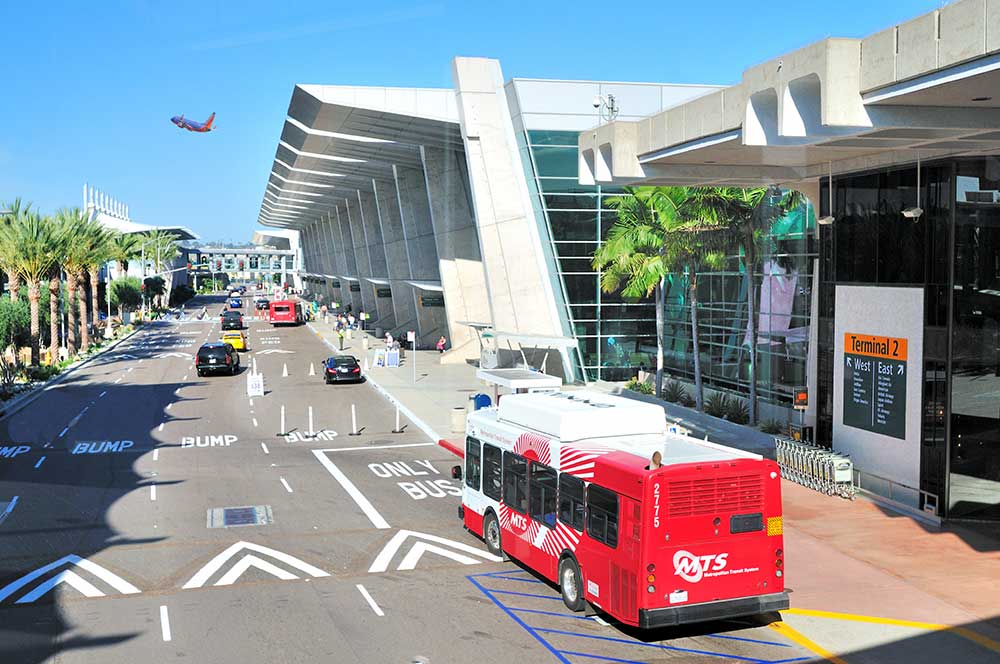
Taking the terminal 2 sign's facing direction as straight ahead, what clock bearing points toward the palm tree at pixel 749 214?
The palm tree is roughly at 4 o'clock from the terminal 2 sign.

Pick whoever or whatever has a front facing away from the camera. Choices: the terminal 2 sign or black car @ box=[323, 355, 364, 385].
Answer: the black car

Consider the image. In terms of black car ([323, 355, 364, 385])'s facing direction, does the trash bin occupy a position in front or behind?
behind

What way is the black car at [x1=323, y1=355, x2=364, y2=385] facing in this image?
away from the camera

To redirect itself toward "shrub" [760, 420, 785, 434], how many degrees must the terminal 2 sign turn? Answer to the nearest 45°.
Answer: approximately 135° to its right

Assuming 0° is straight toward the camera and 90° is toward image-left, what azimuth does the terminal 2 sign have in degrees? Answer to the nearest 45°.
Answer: approximately 45°

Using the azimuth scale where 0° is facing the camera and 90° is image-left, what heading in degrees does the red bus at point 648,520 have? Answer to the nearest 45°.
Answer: approximately 135°

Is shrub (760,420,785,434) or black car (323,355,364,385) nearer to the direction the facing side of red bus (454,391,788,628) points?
the black car

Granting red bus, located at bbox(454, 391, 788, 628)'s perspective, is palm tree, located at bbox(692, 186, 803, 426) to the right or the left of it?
on its right

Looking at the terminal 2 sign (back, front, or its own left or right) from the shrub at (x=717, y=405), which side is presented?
right

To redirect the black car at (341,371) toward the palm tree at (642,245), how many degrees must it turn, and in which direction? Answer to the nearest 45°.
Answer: approximately 135° to its right

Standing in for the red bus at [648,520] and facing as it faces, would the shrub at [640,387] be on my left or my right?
on my right

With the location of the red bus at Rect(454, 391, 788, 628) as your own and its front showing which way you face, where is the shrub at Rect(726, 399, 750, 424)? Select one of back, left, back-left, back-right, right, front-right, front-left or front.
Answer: front-right

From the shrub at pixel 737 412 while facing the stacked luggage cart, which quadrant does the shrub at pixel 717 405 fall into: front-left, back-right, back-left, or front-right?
back-right

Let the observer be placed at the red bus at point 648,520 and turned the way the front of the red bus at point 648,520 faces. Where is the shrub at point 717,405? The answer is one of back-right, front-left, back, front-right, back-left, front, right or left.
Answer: front-right

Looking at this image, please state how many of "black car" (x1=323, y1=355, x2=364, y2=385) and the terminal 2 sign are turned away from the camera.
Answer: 1
